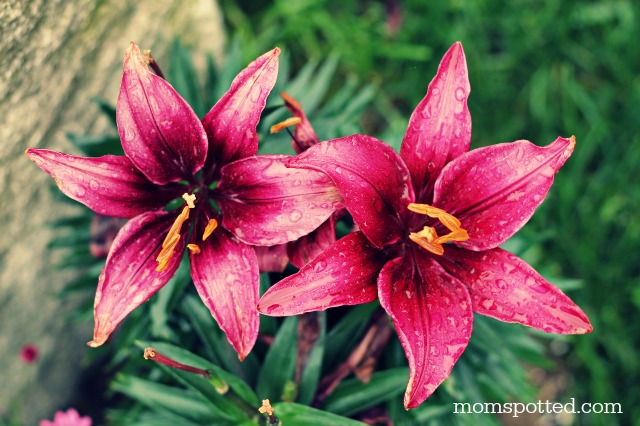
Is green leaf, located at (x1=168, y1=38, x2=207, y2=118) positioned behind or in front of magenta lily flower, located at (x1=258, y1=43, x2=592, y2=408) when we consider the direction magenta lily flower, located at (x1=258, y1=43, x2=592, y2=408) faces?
behind

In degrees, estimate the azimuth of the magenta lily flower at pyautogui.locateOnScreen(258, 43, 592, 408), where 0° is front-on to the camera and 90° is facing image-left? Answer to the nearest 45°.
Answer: approximately 0°

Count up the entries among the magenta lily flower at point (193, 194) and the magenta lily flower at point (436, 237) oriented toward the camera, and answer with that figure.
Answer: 2

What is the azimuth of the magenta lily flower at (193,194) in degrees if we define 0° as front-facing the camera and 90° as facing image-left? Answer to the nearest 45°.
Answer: approximately 0°

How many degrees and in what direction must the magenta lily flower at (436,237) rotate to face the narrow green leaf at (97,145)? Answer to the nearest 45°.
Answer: approximately 135° to its right
